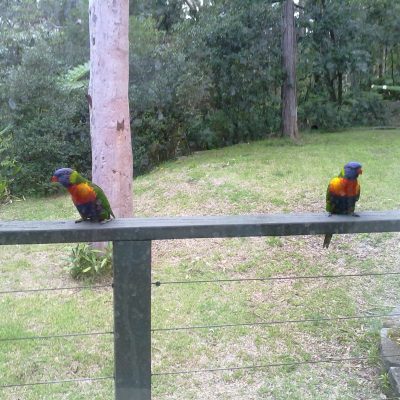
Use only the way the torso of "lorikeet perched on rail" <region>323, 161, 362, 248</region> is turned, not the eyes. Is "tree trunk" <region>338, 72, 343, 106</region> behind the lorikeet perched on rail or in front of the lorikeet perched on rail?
behind

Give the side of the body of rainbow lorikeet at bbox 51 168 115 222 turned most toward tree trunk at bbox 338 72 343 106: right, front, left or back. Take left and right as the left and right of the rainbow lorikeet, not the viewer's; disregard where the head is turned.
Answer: back

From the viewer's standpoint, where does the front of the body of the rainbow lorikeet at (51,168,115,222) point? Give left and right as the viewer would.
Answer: facing the viewer and to the left of the viewer

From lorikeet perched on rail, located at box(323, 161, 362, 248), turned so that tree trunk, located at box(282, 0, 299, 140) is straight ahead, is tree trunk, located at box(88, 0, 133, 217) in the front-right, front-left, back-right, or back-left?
front-left

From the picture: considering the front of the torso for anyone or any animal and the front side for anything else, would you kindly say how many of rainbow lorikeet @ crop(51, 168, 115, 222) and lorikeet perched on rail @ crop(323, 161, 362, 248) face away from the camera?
0

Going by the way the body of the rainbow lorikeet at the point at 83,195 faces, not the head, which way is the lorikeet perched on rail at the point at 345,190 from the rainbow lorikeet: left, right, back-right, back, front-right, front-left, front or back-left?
back-left

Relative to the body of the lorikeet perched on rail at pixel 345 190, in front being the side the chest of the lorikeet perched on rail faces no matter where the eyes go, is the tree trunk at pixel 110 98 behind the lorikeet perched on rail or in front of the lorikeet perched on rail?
behind
